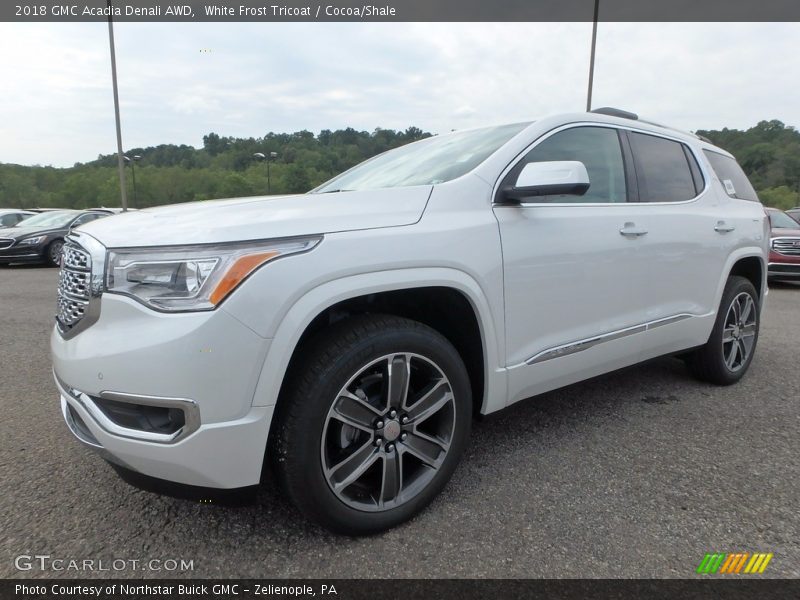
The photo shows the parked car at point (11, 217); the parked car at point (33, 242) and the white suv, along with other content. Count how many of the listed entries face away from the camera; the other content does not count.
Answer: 0

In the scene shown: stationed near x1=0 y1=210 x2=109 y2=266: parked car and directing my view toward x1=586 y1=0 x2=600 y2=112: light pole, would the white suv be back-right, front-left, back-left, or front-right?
front-right

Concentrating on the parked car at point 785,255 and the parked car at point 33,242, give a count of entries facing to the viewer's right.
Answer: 0

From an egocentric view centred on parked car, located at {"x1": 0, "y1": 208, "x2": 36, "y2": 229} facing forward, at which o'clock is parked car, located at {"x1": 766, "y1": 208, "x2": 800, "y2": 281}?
parked car, located at {"x1": 766, "y1": 208, "x2": 800, "y2": 281} is roughly at 9 o'clock from parked car, located at {"x1": 0, "y1": 208, "x2": 36, "y2": 229}.

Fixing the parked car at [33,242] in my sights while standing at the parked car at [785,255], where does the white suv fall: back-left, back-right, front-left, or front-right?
front-left

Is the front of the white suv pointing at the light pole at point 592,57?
no

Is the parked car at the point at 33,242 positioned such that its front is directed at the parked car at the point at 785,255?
no

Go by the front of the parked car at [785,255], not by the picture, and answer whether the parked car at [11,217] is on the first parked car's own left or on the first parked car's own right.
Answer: on the first parked car's own right

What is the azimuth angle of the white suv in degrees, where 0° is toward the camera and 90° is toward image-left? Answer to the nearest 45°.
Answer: approximately 45°

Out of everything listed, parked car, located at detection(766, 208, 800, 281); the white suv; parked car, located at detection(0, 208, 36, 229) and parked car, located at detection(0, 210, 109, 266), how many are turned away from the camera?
0

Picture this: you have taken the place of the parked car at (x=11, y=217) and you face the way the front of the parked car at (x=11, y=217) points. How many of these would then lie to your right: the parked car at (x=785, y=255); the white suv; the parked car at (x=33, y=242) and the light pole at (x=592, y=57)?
0

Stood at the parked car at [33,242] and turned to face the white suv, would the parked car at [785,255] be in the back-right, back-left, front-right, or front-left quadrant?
front-left

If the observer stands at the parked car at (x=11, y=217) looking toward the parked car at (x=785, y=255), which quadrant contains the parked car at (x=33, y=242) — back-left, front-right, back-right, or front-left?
front-right

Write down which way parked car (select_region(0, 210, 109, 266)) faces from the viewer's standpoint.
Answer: facing the viewer and to the left of the viewer

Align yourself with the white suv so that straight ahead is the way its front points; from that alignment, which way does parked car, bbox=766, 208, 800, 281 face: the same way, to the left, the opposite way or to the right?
the same way

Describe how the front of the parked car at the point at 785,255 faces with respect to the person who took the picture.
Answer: facing the viewer

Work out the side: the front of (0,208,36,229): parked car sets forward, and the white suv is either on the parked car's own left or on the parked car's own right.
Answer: on the parked car's own left

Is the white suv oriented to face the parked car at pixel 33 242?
no
